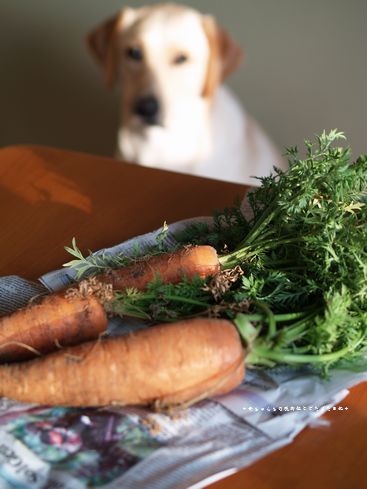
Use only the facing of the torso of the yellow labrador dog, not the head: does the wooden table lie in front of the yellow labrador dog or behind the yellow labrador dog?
in front

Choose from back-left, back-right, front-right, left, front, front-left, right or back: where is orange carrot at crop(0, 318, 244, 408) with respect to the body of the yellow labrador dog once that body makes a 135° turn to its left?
right

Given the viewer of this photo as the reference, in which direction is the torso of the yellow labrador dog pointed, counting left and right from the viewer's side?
facing the viewer and to the left of the viewer

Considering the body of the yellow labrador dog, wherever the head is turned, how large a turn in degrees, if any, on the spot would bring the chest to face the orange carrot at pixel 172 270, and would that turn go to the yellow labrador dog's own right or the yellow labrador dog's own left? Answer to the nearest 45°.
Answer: approximately 45° to the yellow labrador dog's own left

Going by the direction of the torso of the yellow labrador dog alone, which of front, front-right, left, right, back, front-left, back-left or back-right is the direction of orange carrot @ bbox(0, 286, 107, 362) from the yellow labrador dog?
front-left

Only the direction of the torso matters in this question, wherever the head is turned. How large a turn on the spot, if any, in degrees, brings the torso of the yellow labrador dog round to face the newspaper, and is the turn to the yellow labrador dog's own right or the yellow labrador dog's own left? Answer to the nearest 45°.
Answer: approximately 45° to the yellow labrador dog's own left
